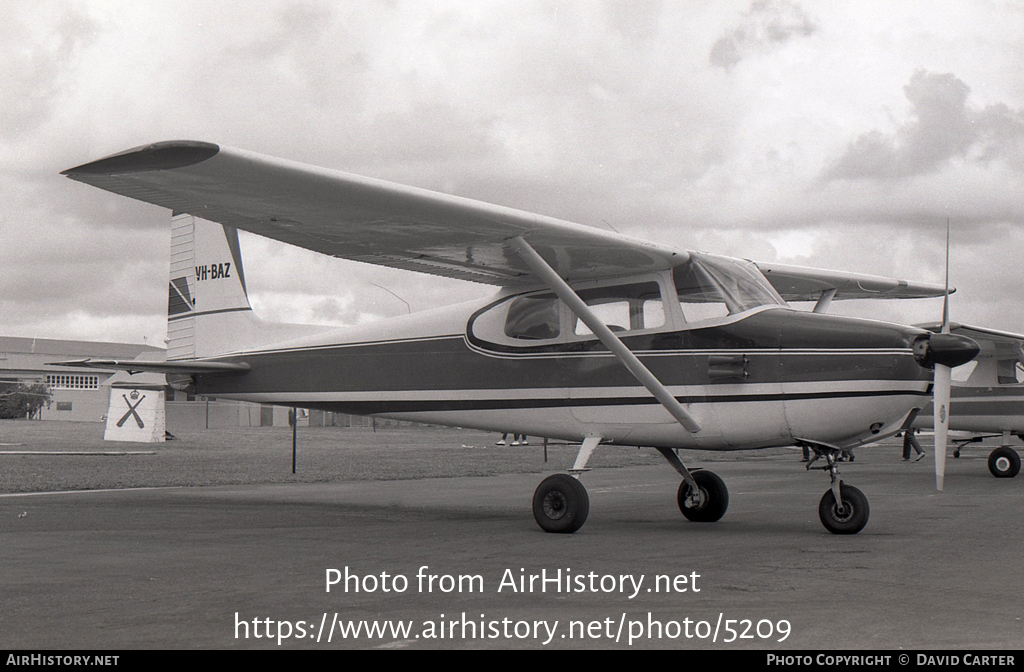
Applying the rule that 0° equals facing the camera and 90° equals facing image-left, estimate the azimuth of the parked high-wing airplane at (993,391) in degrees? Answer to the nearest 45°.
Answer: approximately 90°

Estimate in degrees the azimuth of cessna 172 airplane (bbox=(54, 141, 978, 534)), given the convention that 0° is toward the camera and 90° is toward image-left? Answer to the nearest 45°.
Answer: approximately 315°

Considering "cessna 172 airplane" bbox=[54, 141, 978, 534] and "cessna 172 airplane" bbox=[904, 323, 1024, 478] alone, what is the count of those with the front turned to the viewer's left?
1

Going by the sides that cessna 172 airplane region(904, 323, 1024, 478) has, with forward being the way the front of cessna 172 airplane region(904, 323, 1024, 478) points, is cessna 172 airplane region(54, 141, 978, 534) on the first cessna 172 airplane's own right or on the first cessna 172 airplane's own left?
on the first cessna 172 airplane's own left

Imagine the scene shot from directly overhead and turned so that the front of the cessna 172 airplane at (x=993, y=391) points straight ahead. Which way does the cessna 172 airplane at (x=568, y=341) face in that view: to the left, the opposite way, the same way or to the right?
the opposite way

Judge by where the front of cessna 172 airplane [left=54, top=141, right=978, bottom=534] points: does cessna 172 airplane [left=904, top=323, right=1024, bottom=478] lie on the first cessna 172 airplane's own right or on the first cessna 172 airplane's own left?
on the first cessna 172 airplane's own left
